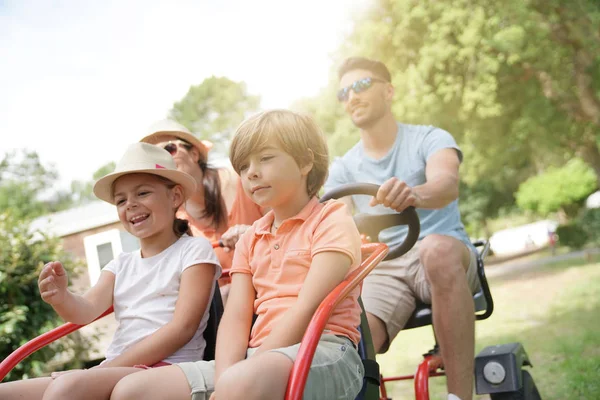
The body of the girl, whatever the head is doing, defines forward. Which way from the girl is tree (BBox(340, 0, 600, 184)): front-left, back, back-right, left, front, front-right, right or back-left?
back

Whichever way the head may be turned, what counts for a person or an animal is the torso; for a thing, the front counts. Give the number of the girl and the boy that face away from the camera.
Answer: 0

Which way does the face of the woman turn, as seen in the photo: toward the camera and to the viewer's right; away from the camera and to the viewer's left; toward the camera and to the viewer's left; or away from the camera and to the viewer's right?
toward the camera and to the viewer's left

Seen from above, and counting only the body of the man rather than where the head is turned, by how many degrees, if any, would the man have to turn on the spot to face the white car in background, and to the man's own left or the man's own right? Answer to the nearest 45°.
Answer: approximately 135° to the man's own right

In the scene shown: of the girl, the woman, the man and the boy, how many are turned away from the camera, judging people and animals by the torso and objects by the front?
0

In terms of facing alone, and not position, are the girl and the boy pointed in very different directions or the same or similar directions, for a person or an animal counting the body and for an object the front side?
same or similar directions

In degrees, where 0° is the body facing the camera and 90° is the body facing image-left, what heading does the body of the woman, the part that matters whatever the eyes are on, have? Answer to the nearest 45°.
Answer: approximately 45°

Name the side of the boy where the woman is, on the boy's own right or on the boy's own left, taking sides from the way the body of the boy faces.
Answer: on the boy's own right

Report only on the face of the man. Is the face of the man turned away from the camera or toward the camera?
toward the camera
